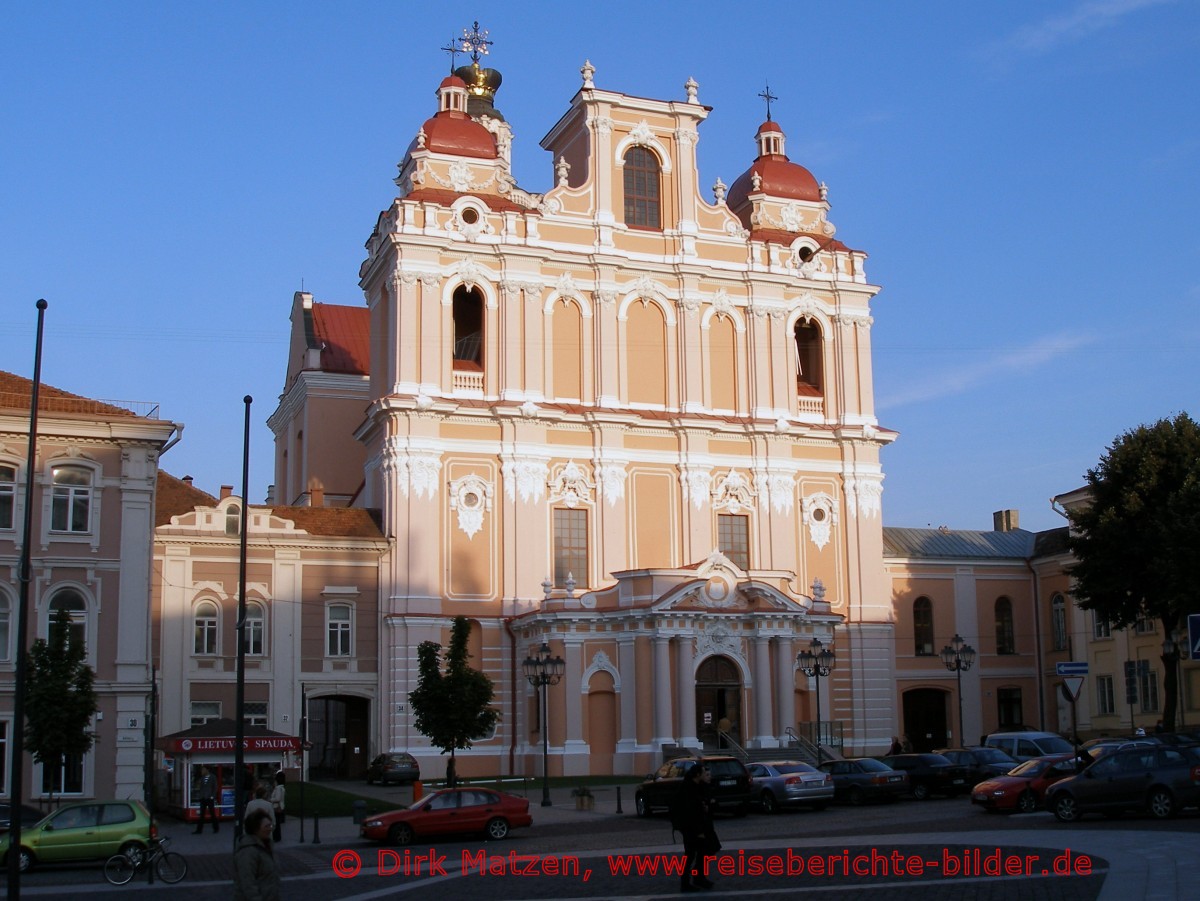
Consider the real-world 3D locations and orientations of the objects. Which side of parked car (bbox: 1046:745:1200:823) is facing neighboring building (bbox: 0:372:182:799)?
front

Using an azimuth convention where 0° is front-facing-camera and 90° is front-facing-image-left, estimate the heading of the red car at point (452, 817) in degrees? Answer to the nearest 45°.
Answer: approximately 90°

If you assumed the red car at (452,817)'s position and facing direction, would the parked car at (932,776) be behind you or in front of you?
behind

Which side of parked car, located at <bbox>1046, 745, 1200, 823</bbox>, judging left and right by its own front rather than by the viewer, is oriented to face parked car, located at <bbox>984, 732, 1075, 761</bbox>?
right

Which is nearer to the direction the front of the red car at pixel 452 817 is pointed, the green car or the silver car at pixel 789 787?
the green car

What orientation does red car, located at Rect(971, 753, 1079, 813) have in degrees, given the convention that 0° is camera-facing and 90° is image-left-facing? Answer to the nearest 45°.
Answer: approximately 45°

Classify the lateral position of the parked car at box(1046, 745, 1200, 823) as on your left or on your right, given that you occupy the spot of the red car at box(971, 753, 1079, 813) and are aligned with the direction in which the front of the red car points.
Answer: on your left

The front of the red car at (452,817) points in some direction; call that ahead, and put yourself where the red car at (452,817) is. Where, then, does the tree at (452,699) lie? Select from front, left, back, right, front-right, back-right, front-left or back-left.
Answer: right

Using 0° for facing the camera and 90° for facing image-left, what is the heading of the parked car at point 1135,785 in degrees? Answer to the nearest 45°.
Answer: approximately 90°

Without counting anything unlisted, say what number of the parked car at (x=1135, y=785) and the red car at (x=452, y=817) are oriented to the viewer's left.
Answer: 2

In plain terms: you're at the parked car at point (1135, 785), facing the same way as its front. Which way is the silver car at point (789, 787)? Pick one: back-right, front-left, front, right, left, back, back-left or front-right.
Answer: front-right
